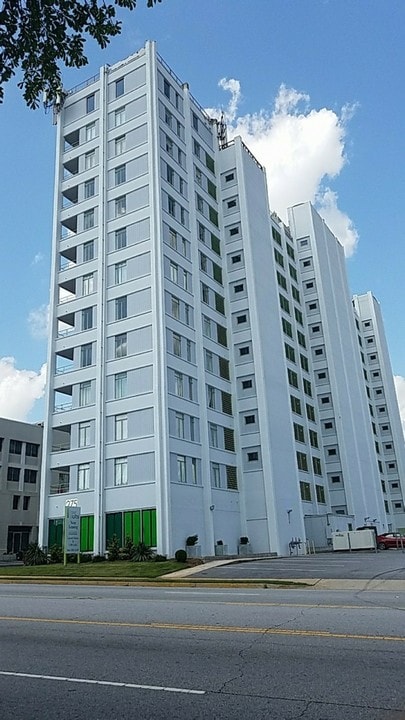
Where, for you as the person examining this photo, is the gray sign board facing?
facing the viewer

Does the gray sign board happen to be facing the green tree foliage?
yes

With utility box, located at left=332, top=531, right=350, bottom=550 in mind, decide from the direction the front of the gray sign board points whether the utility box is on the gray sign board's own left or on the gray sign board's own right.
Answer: on the gray sign board's own left

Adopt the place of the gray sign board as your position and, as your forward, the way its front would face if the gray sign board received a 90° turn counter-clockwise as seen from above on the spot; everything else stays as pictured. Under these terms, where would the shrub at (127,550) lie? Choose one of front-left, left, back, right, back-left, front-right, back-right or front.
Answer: front-left

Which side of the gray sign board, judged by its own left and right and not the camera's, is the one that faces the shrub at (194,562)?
left

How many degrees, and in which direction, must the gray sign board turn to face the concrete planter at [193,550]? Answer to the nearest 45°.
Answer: approximately 135° to its left

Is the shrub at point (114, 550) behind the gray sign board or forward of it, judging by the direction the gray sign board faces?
behind

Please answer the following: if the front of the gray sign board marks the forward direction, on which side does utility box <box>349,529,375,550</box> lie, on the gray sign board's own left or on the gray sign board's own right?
on the gray sign board's own left

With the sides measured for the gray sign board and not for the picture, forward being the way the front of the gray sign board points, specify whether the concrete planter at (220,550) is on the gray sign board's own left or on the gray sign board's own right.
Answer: on the gray sign board's own left
